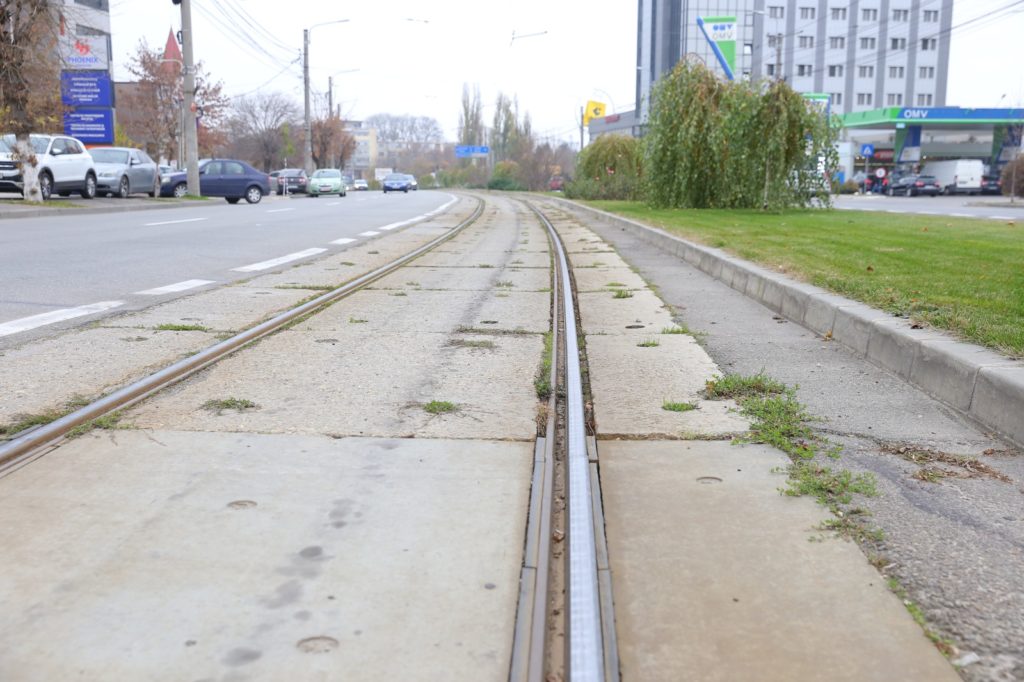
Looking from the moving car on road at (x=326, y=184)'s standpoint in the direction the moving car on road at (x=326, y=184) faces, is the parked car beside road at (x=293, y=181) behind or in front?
behind

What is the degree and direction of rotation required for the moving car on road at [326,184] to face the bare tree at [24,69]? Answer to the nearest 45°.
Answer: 0° — it already faces it
